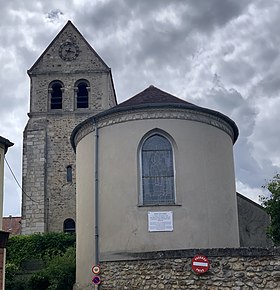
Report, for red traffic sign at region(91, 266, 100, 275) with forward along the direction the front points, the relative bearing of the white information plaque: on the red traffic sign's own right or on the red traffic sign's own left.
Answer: on the red traffic sign's own left

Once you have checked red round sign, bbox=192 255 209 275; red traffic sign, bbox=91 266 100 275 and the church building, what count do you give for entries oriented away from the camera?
1

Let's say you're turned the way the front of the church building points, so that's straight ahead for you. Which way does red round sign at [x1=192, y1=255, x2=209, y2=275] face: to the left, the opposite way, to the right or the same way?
the opposite way

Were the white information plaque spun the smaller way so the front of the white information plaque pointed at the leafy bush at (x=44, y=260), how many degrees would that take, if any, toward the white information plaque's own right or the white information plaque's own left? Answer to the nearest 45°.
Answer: approximately 135° to the white information plaque's own right

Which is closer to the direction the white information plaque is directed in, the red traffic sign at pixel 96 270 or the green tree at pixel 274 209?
the red traffic sign

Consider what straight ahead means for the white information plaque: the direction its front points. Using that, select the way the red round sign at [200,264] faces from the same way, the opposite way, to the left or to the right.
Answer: the same way

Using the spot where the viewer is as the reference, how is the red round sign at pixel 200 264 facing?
facing the viewer

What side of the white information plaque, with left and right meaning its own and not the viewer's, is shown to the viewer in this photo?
front

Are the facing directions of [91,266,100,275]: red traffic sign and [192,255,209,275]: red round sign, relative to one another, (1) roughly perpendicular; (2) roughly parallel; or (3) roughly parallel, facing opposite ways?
roughly parallel

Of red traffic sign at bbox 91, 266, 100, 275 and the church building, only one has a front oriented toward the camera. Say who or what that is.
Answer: the red traffic sign

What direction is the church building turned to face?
away from the camera

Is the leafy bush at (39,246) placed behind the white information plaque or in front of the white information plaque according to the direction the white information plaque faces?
behind

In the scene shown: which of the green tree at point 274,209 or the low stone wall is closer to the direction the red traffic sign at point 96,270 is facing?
the low stone wall

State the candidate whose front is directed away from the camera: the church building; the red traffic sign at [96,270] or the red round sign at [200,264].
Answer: the church building
